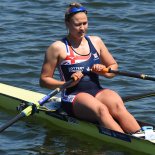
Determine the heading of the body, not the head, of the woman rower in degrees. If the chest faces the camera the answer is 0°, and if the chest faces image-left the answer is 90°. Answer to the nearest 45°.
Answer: approximately 315°

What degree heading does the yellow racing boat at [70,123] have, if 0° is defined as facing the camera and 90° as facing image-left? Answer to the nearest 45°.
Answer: approximately 135°
